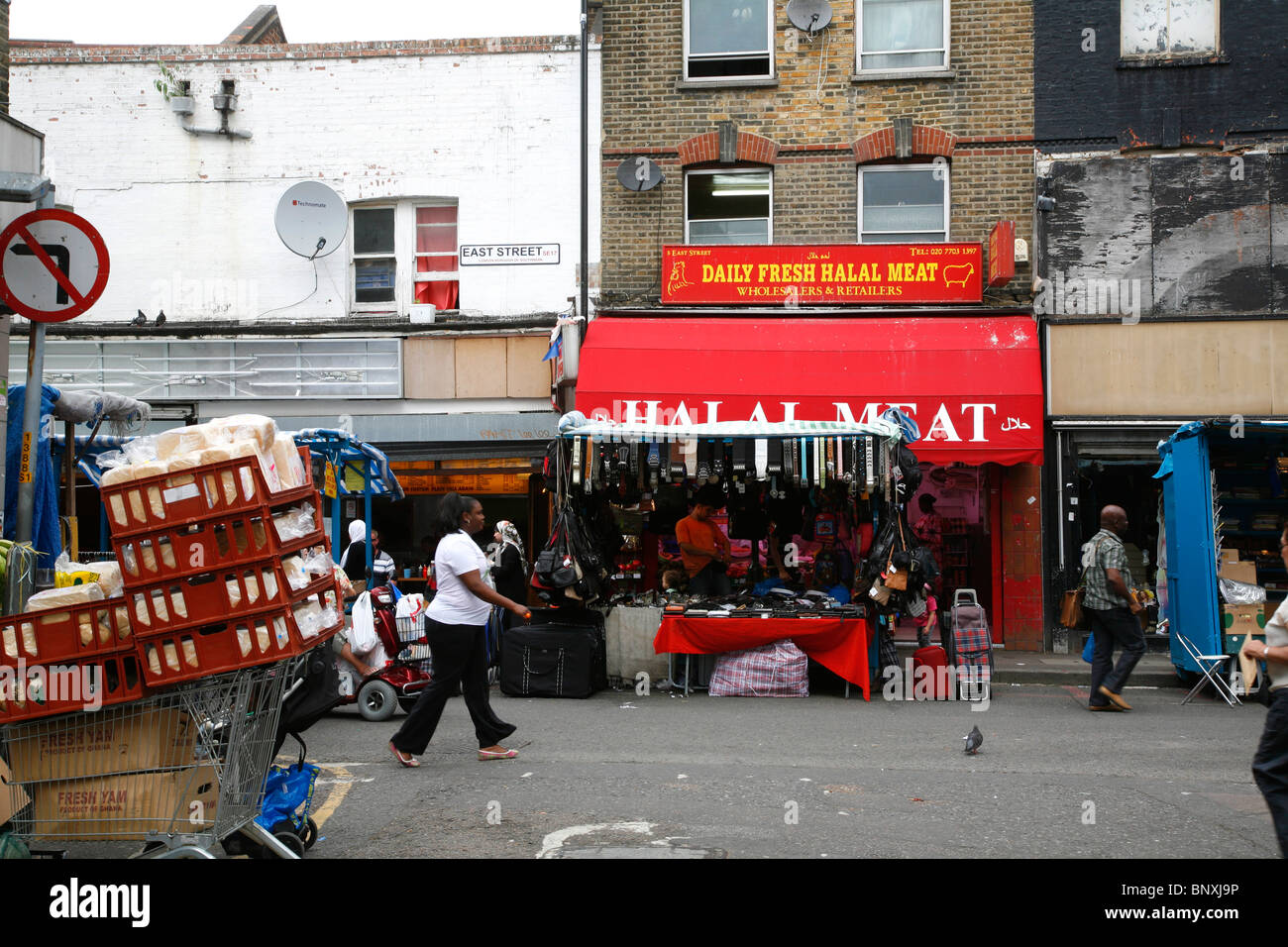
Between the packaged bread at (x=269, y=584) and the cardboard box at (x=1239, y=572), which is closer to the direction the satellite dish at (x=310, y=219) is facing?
the packaged bread

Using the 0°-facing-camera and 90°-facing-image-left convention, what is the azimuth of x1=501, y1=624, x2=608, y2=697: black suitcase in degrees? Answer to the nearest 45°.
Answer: approximately 0°

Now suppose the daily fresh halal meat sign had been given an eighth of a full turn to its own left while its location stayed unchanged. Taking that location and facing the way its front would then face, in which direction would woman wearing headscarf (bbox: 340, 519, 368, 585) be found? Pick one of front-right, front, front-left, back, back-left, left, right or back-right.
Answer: right

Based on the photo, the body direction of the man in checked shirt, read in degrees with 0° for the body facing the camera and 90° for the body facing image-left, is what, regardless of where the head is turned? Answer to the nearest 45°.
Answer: approximately 270°

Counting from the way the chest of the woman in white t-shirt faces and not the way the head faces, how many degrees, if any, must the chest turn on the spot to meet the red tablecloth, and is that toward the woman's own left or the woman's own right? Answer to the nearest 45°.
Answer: approximately 45° to the woman's own left

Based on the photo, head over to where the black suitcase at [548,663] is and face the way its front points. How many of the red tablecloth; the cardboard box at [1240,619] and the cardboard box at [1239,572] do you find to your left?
3

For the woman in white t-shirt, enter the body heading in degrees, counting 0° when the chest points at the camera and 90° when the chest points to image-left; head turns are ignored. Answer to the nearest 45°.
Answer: approximately 270°

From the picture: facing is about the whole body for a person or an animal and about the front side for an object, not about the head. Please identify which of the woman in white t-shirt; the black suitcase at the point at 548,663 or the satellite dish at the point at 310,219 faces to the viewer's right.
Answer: the woman in white t-shirt

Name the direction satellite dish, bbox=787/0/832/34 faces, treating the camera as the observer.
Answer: facing the viewer

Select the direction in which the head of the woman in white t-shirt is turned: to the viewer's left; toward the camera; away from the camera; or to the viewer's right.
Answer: to the viewer's right

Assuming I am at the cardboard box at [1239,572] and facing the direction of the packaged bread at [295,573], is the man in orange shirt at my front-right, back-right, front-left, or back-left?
front-right

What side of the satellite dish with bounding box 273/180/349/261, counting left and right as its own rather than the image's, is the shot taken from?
front
